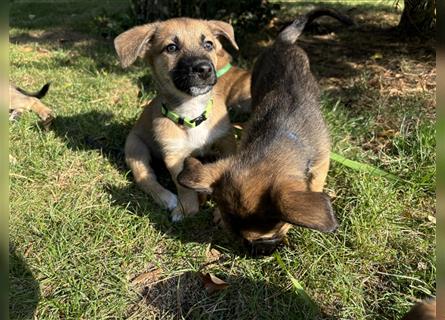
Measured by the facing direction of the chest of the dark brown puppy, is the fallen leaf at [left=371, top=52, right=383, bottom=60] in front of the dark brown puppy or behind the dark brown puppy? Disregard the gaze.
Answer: behind

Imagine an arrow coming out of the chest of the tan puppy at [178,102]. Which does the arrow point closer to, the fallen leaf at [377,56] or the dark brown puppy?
the dark brown puppy

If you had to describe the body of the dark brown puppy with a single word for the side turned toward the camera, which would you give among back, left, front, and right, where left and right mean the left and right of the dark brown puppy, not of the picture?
front

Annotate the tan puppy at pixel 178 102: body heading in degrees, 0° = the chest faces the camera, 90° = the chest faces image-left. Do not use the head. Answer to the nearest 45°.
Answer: approximately 315°

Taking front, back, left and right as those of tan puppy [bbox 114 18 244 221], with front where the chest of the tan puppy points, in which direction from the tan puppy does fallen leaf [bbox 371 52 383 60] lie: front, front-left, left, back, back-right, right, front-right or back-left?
left

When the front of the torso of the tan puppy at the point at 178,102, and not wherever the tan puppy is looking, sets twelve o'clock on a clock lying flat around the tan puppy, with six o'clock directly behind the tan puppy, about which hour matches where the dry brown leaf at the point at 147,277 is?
The dry brown leaf is roughly at 2 o'clock from the tan puppy.

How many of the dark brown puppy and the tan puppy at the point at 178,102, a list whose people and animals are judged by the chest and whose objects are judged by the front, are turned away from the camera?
0
